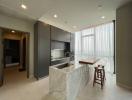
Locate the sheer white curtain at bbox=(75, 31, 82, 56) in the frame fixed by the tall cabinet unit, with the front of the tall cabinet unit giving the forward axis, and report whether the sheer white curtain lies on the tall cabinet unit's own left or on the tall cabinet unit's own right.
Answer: on the tall cabinet unit's own left

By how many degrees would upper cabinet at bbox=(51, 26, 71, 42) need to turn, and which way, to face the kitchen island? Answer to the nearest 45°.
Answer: approximately 45° to its right

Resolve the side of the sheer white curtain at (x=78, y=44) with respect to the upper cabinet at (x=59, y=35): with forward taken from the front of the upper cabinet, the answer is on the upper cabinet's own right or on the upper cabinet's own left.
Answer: on the upper cabinet's own left

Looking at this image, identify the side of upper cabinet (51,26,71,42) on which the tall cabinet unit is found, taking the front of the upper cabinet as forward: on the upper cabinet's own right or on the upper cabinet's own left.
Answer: on the upper cabinet's own right

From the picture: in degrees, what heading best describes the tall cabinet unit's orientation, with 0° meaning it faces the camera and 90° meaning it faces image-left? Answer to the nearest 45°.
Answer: approximately 315°

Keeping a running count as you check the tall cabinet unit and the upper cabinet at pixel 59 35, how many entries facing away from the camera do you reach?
0

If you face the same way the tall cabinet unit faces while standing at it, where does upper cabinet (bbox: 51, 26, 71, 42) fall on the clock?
The upper cabinet is roughly at 9 o'clock from the tall cabinet unit.

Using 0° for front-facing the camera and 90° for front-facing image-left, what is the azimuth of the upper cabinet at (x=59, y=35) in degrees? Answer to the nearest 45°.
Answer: approximately 315°

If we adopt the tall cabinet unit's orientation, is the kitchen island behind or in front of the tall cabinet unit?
in front

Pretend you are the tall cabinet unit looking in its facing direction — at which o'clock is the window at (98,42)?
The window is roughly at 10 o'clock from the tall cabinet unit.

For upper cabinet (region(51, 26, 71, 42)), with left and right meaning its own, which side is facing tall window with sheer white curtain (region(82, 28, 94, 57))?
left

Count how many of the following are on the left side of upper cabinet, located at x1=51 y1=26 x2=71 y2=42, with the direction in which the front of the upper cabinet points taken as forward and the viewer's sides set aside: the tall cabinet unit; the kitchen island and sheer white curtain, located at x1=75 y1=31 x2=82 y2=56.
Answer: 1
